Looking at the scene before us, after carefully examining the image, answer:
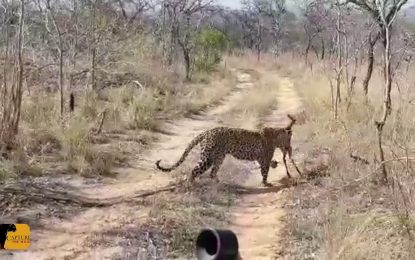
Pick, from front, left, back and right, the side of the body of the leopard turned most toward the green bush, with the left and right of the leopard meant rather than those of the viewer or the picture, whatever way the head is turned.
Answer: left

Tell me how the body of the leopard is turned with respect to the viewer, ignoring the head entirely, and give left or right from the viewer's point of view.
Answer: facing to the right of the viewer

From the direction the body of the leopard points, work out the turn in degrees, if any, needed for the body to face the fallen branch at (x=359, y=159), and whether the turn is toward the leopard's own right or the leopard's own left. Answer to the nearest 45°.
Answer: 0° — it already faces it

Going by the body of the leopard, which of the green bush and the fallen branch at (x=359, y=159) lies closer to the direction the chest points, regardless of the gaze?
the fallen branch

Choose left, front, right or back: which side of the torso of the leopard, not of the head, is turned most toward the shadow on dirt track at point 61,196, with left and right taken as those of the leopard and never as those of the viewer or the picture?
back

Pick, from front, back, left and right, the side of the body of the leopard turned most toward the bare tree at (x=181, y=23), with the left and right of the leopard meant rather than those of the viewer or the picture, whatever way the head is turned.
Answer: left

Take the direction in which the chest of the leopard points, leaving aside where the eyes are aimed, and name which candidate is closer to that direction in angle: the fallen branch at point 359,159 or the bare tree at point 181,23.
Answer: the fallen branch
